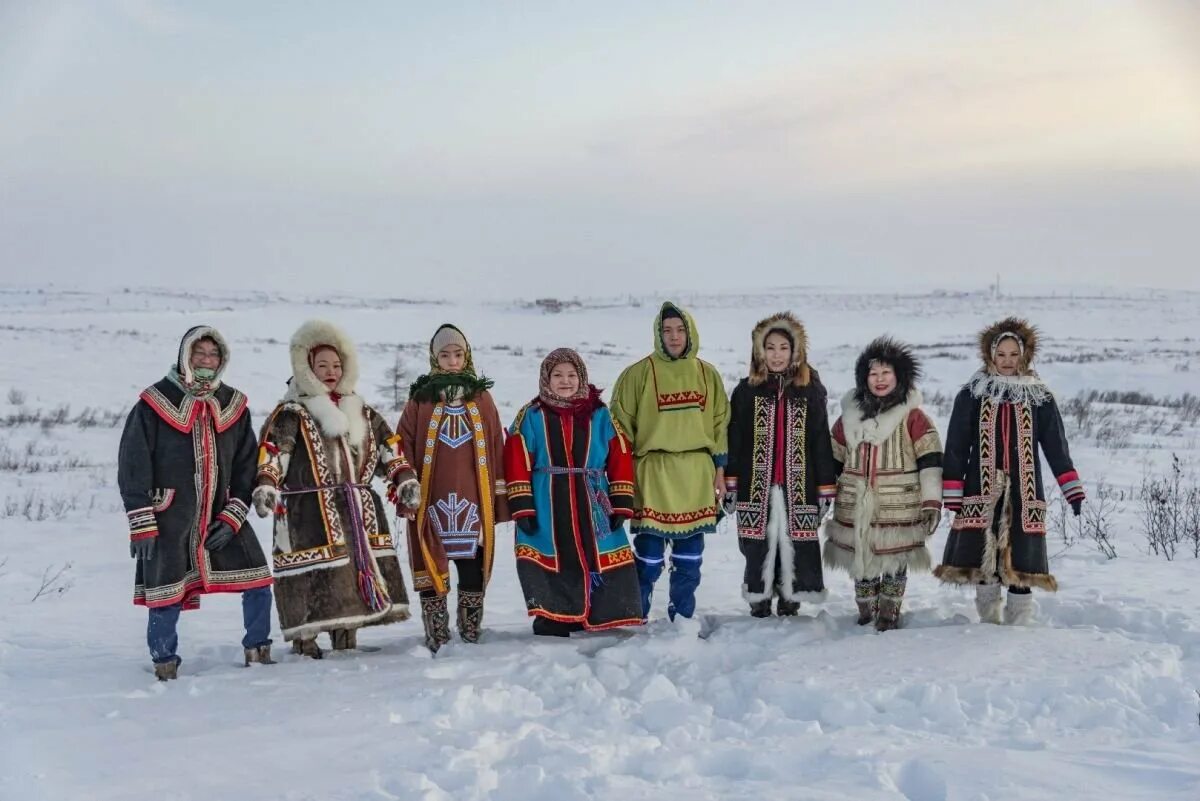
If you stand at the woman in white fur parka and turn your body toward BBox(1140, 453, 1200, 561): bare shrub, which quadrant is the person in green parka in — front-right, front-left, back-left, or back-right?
back-left

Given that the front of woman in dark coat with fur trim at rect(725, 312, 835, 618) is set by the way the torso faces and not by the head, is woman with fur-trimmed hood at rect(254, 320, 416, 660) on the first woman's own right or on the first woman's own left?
on the first woman's own right

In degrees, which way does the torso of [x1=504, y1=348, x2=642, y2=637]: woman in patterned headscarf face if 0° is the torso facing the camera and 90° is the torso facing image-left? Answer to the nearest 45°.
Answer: approximately 0°

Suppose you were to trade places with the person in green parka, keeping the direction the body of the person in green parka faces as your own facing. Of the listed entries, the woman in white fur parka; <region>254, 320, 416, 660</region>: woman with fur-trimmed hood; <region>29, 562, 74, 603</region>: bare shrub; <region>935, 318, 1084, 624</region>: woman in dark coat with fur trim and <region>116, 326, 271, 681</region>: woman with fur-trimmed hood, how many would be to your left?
2

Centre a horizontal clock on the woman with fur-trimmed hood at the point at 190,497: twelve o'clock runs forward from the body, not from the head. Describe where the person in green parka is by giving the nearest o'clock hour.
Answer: The person in green parka is roughly at 9 o'clock from the woman with fur-trimmed hood.

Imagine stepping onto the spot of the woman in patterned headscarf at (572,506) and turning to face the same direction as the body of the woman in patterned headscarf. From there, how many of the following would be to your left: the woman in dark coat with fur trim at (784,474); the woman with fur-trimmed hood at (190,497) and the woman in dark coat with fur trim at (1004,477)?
2
